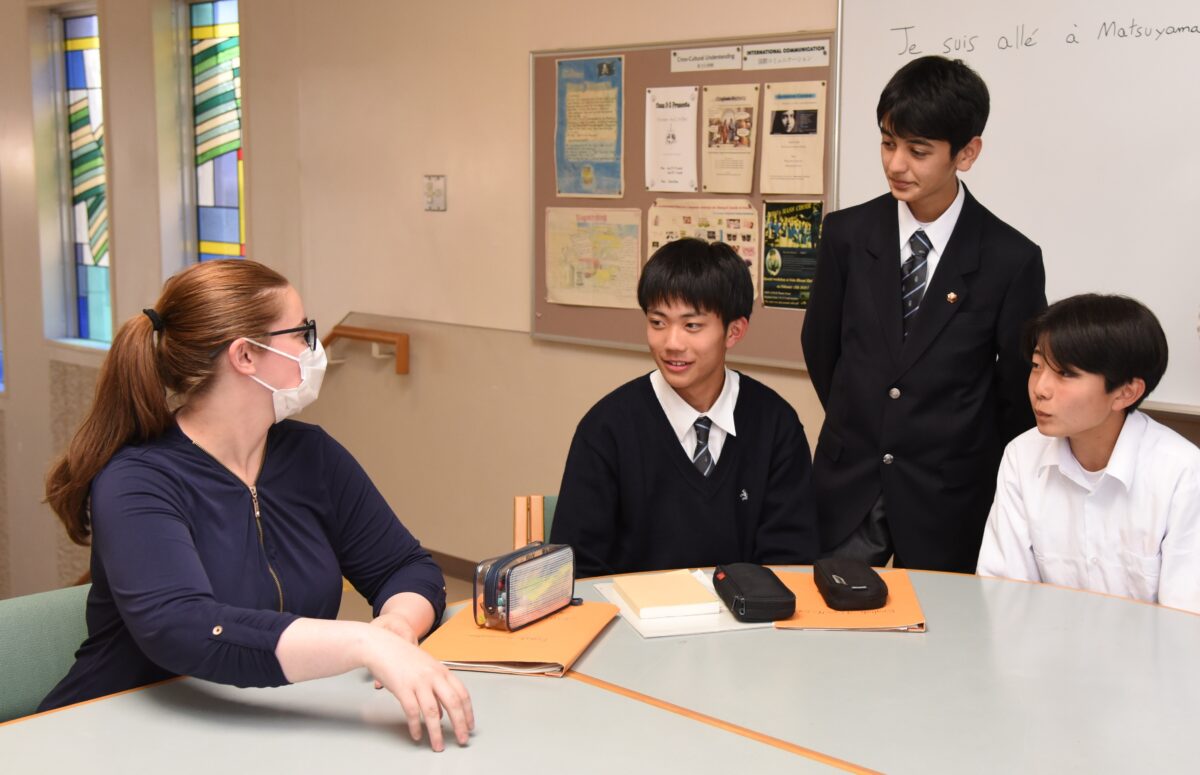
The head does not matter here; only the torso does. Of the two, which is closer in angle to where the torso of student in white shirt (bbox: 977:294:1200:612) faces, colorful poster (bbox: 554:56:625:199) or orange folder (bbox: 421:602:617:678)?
the orange folder

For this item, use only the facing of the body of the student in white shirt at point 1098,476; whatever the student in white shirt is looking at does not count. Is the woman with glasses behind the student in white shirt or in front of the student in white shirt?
in front

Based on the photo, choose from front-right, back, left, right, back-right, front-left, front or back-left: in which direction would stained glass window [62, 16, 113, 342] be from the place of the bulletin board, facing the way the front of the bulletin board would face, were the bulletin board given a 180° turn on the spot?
left

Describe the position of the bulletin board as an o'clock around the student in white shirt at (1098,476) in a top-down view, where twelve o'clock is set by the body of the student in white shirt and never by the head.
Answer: The bulletin board is roughly at 3 o'clock from the student in white shirt.

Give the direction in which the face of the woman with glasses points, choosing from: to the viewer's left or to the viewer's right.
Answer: to the viewer's right

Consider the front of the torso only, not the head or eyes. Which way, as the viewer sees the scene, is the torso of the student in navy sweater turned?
toward the camera

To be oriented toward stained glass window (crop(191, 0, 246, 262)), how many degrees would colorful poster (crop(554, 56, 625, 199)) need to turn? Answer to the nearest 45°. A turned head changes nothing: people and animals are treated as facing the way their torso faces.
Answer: approximately 90° to its right

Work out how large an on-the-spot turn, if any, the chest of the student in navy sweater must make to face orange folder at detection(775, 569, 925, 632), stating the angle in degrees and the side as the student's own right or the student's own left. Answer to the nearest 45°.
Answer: approximately 45° to the student's own left

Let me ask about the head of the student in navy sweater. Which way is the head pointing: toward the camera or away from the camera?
toward the camera

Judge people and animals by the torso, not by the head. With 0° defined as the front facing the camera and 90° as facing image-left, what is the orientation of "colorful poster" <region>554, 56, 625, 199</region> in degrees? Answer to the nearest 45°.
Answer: approximately 45°

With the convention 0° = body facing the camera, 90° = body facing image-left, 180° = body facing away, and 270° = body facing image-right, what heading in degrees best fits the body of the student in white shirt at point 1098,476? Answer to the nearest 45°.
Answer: approximately 45°

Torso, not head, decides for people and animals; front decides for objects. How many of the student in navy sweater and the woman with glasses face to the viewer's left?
0

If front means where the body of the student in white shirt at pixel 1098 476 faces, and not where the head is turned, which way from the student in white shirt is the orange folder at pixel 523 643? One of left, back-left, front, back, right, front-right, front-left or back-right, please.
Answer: front

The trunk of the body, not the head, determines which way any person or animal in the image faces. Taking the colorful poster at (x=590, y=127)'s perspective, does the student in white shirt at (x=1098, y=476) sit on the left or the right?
on its left
